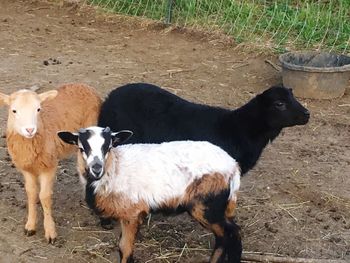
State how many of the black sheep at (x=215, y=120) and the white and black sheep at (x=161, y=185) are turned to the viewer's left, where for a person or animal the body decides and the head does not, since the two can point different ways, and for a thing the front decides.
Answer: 1

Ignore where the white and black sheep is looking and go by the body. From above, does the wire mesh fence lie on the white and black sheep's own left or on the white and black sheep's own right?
on the white and black sheep's own right

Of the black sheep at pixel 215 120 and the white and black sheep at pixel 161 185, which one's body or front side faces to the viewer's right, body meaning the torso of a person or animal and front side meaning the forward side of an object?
the black sheep

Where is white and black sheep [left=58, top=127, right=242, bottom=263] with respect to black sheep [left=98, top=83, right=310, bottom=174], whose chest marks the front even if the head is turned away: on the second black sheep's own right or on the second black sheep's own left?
on the second black sheep's own right

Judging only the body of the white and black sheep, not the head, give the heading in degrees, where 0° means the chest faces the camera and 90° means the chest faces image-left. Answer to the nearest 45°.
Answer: approximately 90°

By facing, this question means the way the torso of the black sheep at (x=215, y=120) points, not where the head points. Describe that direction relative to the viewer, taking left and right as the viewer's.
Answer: facing to the right of the viewer

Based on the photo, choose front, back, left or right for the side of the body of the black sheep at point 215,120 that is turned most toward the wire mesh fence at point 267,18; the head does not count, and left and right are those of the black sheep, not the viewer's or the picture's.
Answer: left

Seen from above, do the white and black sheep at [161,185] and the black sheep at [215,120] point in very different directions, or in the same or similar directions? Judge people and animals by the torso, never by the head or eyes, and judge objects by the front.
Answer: very different directions
